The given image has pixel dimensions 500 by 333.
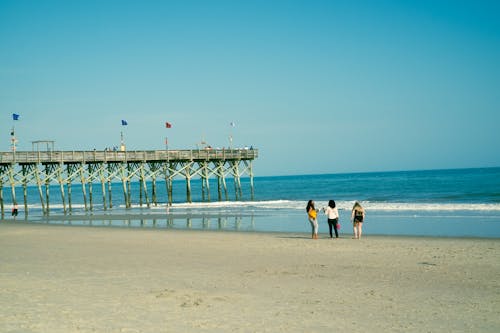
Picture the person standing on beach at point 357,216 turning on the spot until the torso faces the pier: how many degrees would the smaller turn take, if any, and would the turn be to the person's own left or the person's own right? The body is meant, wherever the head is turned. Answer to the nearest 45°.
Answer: approximately 45° to the person's own left

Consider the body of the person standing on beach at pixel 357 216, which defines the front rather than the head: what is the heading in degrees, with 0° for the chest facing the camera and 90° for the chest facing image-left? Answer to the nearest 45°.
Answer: approximately 180°
